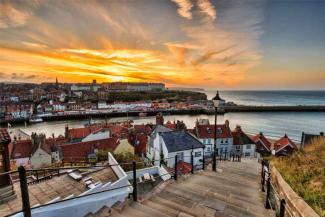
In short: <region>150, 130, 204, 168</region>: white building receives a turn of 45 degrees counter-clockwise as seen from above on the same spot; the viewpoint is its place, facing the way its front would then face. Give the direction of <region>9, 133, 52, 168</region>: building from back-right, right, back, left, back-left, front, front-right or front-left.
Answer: back

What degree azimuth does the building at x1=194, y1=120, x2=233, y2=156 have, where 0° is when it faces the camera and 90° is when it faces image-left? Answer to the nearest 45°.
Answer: approximately 0°

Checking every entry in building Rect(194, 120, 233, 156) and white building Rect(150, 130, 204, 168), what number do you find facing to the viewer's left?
0

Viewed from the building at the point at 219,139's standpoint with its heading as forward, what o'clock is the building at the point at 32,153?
the building at the point at 32,153 is roughly at 2 o'clock from the building at the point at 219,139.

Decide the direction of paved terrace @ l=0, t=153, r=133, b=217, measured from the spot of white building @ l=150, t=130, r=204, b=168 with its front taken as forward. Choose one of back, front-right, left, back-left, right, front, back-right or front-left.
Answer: front-right

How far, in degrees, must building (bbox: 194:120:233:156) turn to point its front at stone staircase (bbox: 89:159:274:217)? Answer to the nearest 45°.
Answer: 0° — it already faces it

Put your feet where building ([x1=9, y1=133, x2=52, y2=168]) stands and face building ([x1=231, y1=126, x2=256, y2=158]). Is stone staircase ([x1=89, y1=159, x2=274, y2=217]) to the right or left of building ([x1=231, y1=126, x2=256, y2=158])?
right

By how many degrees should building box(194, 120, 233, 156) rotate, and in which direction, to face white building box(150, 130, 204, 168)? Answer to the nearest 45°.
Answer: approximately 45° to its right

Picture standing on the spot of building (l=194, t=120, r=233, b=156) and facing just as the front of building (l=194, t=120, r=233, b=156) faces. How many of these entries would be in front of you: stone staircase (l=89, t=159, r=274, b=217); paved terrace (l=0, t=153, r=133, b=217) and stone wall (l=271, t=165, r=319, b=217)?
3

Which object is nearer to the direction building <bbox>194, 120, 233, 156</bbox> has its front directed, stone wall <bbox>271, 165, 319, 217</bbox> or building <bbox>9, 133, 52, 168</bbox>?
the stone wall

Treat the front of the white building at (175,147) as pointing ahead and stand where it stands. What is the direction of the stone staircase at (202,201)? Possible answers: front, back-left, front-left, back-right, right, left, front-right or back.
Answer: front-right

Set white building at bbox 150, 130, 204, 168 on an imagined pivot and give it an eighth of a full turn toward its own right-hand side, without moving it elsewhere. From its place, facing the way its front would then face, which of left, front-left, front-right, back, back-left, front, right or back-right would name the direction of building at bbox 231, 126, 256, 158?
back-left

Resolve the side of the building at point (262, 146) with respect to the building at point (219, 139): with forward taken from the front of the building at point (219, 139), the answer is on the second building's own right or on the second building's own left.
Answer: on the second building's own left

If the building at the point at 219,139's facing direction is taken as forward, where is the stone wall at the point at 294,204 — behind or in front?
in front

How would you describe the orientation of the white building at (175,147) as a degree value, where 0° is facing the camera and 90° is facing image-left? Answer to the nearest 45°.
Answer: approximately 315°

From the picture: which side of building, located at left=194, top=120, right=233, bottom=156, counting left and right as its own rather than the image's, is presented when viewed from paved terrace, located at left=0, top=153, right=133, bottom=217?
front

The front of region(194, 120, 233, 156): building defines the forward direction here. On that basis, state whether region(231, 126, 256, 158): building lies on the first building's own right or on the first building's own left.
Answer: on the first building's own left
